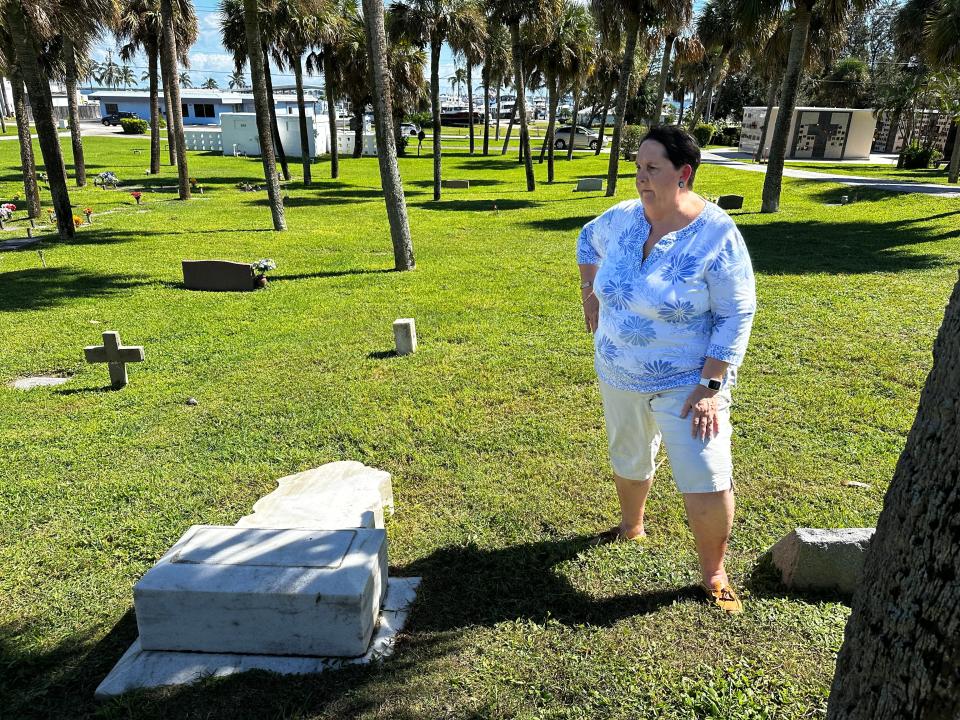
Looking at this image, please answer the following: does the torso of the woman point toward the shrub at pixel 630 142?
no

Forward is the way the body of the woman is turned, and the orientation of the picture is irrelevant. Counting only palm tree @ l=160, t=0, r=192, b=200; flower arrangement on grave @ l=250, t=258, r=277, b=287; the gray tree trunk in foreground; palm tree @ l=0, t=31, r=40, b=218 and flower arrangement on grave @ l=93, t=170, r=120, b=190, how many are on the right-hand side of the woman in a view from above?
4

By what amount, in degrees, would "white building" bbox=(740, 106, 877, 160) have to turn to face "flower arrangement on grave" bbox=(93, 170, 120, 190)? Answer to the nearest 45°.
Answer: approximately 45° to its right

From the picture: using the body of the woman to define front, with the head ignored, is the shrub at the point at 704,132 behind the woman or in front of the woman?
behind

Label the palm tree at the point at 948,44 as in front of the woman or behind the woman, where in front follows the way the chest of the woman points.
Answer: behind

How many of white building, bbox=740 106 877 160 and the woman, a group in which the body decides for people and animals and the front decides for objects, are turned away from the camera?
0

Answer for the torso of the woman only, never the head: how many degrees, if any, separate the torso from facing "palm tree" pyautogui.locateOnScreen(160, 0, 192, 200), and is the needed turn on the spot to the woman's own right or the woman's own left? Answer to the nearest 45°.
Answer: approximately 90° to the woman's own right

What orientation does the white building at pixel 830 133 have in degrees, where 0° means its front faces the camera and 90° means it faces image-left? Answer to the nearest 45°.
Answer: approximately 0°

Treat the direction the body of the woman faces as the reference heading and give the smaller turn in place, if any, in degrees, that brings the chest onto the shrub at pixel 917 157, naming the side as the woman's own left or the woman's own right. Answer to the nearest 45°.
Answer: approximately 135° to the woman's own right

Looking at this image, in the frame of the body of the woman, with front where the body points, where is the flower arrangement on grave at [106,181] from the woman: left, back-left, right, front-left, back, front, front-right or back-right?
right

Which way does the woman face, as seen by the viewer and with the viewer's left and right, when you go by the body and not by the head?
facing the viewer and to the left of the viewer

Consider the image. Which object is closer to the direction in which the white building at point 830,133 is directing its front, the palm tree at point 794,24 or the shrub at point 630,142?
the palm tree

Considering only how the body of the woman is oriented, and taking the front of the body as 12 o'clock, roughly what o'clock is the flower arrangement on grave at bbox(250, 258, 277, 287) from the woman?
The flower arrangement on grave is roughly at 3 o'clock from the woman.

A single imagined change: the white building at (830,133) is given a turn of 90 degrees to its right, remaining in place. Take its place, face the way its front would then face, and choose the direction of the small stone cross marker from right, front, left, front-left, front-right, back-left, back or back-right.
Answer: left

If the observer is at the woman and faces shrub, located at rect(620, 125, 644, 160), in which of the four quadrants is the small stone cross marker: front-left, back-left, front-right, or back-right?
front-left

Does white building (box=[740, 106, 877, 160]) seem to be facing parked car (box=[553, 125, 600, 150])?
no

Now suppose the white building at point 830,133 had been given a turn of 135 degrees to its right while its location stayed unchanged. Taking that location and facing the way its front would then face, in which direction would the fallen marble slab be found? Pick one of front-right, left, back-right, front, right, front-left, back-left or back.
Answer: back-left

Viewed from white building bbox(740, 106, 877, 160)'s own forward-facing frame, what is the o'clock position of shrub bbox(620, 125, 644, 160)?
The shrub is roughly at 3 o'clock from the white building.
